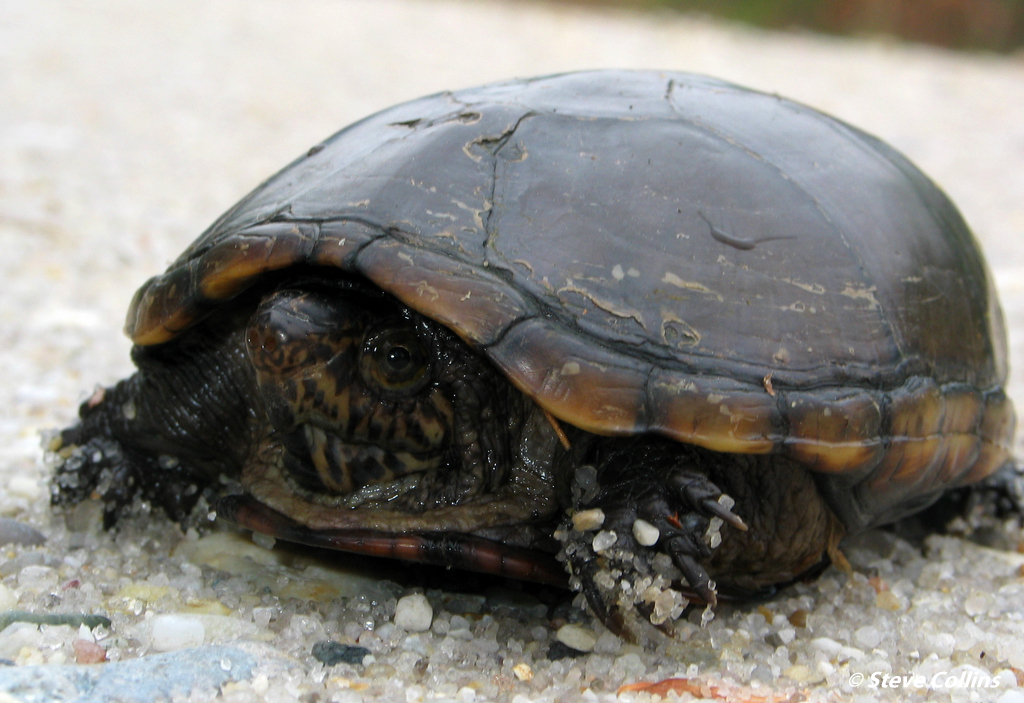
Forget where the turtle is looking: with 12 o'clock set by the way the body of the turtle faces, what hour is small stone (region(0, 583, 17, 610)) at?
The small stone is roughly at 1 o'clock from the turtle.

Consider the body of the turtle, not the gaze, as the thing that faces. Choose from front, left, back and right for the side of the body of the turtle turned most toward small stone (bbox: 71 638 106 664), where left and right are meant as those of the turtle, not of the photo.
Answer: front

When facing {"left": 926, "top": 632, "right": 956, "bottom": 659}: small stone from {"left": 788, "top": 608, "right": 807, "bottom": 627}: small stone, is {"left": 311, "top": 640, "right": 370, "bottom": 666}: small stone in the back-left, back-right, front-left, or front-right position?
back-right

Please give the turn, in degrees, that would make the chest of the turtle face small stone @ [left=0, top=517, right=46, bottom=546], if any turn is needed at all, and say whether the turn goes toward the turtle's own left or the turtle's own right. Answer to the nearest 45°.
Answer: approximately 45° to the turtle's own right

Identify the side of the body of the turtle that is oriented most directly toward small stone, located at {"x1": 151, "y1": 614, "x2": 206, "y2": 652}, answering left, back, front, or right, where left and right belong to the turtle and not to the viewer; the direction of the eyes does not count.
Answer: front

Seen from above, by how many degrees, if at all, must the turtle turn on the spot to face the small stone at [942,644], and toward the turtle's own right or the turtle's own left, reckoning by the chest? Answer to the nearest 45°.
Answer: approximately 135° to the turtle's own left

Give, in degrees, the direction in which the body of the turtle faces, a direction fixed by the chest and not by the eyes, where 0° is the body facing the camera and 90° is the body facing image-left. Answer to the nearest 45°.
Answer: approximately 45°
